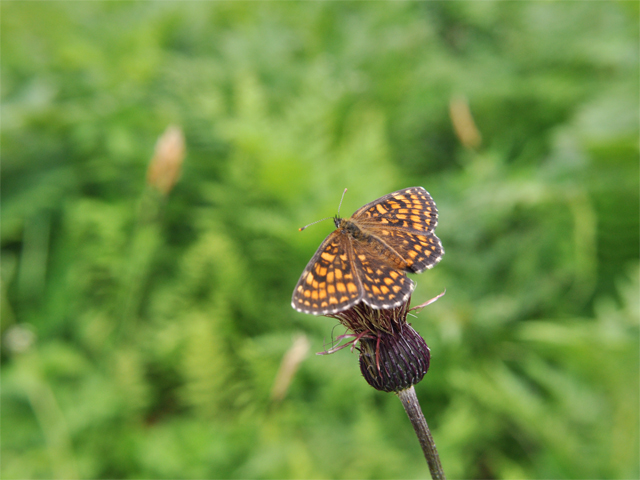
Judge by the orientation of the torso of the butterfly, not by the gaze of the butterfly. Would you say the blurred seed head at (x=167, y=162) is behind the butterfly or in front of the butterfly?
in front

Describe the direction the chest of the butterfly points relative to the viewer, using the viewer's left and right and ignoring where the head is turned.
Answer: facing away from the viewer and to the left of the viewer
